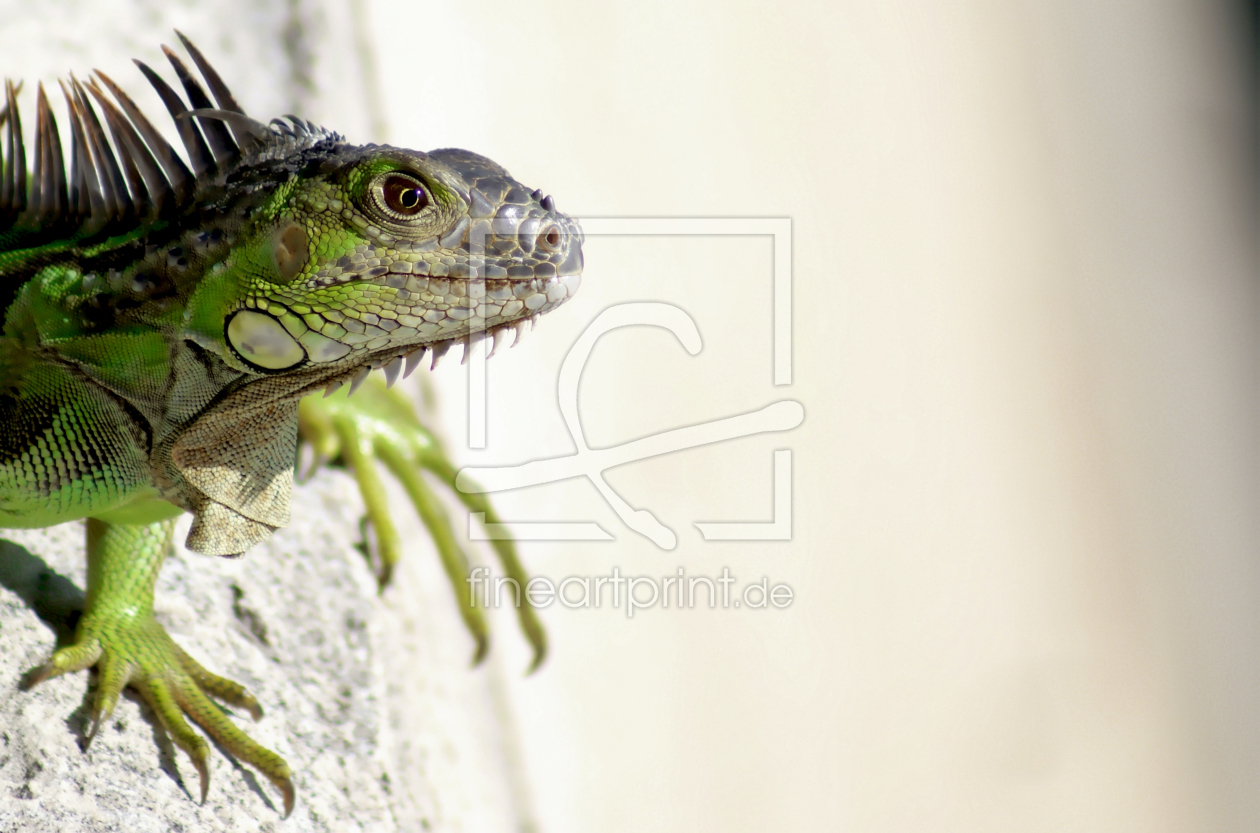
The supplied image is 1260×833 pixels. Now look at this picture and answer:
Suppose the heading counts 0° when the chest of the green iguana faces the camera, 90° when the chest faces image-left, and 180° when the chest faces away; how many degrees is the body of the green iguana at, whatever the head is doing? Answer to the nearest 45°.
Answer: approximately 270°
